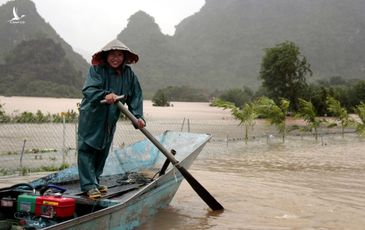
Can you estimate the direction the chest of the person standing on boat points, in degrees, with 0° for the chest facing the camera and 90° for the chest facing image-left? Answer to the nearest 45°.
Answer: approximately 315°
